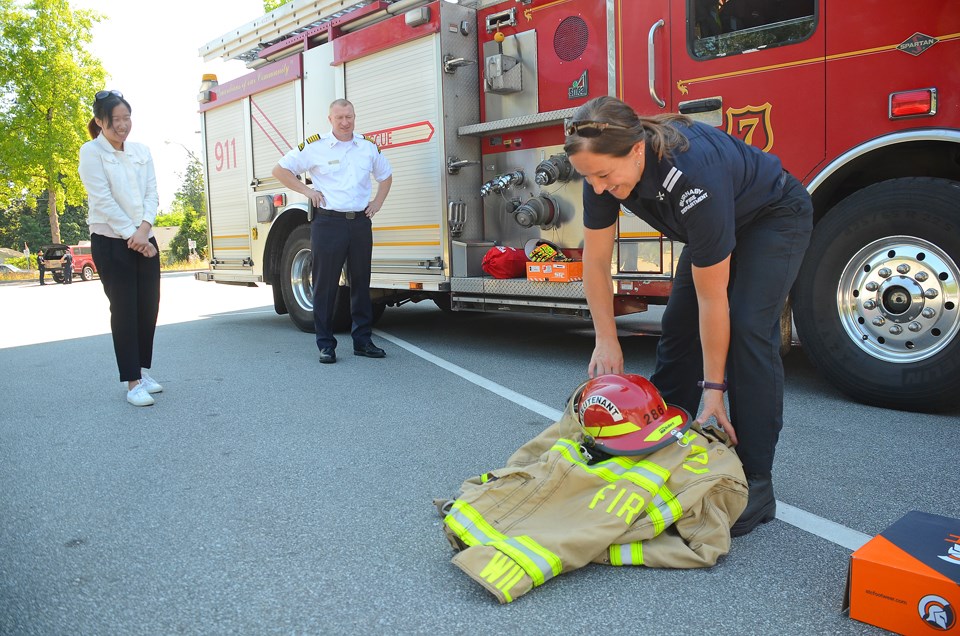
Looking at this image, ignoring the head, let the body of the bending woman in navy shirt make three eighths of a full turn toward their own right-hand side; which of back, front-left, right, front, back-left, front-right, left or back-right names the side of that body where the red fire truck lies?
front

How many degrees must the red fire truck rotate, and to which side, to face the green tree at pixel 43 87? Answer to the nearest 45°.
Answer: approximately 180°

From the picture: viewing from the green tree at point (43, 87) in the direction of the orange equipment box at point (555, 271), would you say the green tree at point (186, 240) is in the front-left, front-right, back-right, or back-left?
back-left

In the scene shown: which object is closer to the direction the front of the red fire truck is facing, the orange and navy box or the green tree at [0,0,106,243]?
the orange and navy box

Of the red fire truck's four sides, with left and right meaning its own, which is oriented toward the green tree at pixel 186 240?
back

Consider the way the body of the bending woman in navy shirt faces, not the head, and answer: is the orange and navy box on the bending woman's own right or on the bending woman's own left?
on the bending woman's own left

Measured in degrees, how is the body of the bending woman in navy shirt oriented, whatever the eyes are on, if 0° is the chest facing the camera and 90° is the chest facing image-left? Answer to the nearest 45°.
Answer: approximately 45°
